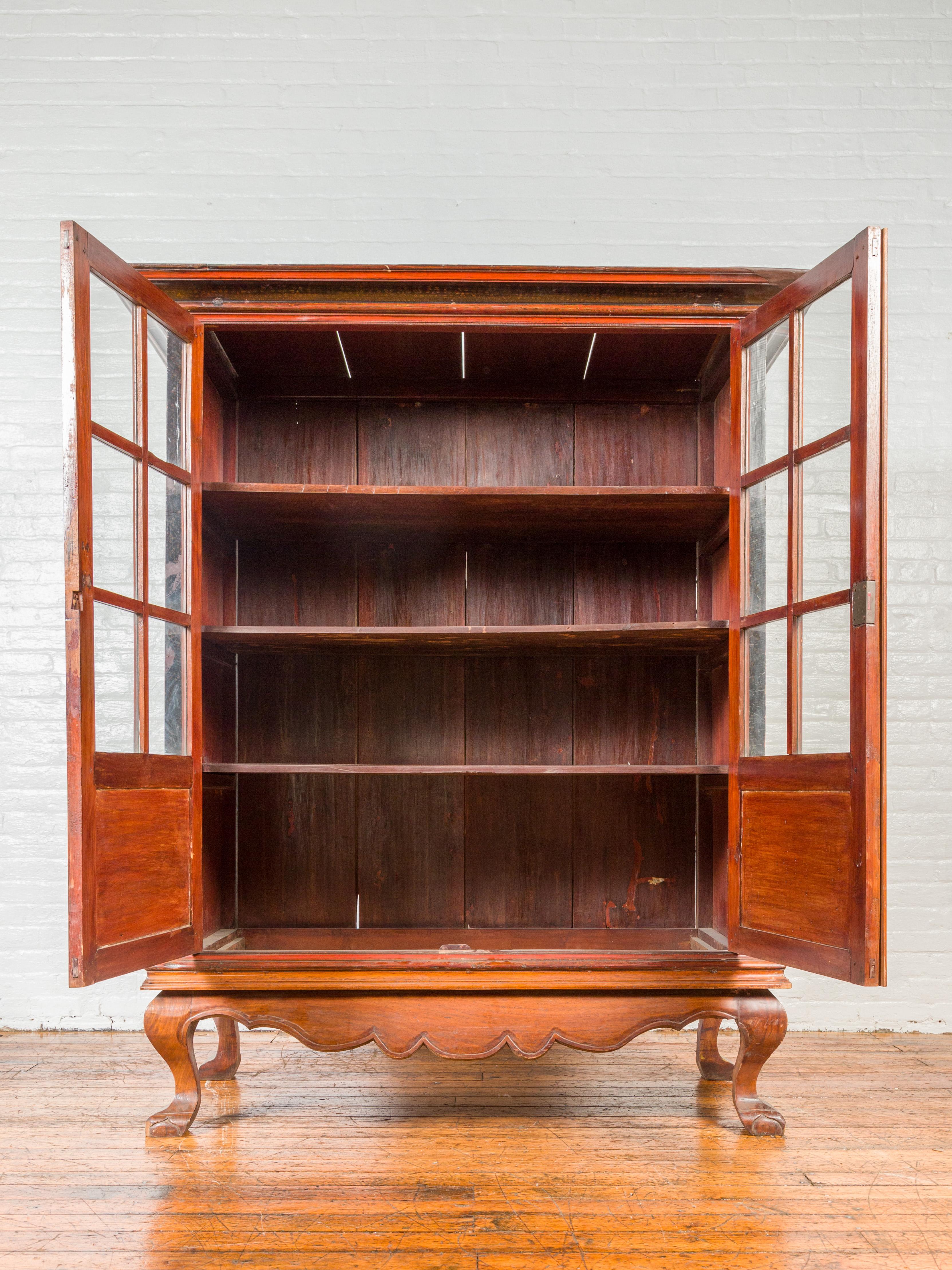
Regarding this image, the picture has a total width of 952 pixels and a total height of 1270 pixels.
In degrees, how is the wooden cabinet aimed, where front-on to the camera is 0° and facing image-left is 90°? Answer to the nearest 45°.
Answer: approximately 0°
